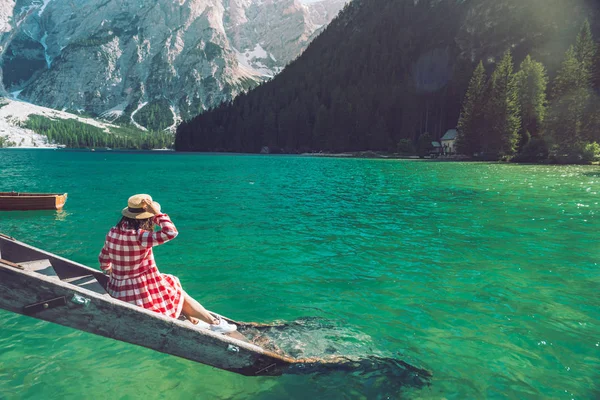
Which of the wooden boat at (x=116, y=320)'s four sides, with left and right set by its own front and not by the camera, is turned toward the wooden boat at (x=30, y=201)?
back

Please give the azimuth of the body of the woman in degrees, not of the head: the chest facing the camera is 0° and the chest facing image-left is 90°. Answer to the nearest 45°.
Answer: approximately 225°

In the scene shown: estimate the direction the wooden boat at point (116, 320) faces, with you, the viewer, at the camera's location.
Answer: facing the viewer and to the right of the viewer

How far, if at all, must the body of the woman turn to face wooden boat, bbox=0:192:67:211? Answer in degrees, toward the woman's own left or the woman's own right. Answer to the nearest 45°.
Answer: approximately 45° to the woman's own left
